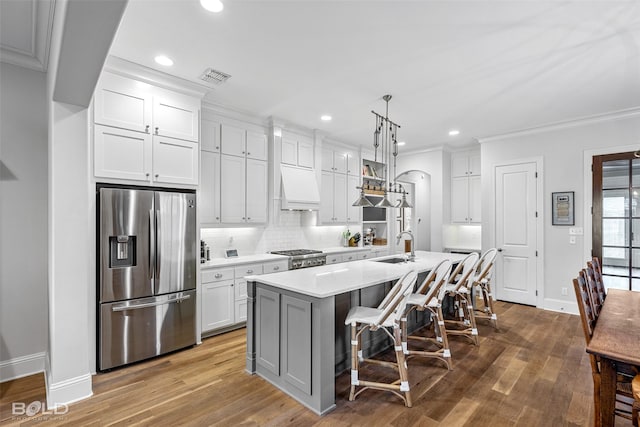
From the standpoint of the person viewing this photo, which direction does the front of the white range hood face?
facing the viewer and to the right of the viewer

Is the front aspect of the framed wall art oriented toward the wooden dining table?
yes

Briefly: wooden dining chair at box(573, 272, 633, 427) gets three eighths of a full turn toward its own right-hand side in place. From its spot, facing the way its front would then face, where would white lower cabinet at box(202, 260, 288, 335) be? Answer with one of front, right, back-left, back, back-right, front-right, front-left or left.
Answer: front-right

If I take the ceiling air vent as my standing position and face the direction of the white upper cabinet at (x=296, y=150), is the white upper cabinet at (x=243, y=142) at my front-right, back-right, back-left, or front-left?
front-left

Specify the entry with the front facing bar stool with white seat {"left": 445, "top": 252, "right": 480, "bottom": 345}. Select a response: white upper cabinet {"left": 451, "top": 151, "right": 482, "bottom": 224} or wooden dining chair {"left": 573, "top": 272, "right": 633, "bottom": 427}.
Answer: the white upper cabinet

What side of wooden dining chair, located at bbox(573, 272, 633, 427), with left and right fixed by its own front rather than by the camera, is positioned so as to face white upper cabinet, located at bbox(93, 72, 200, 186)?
back

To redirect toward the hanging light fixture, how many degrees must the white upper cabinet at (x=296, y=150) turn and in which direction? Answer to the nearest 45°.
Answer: approximately 45° to its left

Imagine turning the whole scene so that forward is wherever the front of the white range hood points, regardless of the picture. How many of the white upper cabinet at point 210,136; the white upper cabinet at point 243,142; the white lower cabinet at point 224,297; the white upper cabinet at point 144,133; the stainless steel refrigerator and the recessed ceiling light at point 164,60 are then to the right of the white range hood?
6

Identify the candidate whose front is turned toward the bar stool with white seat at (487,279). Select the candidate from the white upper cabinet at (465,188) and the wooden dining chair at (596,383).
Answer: the white upper cabinet

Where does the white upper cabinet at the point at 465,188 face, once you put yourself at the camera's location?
facing the viewer

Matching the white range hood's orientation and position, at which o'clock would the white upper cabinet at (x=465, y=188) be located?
The white upper cabinet is roughly at 10 o'clock from the white range hood.

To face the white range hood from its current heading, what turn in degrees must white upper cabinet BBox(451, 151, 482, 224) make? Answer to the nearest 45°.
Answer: approximately 45° to its right

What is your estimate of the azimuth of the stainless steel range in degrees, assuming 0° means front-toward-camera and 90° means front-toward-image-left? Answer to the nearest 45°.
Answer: approximately 315°

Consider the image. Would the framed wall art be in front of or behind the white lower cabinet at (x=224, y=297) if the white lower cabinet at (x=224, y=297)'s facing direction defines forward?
in front

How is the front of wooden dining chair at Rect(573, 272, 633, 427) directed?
to the viewer's right
